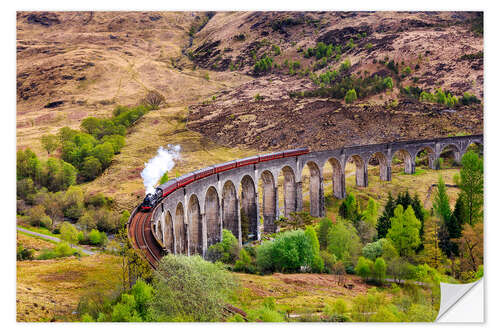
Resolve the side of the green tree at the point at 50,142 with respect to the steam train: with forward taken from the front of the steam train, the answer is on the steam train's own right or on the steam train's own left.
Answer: on the steam train's own right

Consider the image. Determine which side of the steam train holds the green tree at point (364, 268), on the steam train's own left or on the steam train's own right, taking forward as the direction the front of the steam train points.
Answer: on the steam train's own left

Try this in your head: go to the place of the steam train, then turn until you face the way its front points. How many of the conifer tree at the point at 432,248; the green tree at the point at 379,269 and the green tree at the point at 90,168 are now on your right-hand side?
1

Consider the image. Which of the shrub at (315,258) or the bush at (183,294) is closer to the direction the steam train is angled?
the bush

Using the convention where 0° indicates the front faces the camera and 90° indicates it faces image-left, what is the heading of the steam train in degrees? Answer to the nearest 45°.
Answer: approximately 45°

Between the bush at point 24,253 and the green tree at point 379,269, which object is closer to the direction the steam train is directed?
the bush

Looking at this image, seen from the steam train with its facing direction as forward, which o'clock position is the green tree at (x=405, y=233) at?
The green tree is roughly at 8 o'clock from the steam train.
